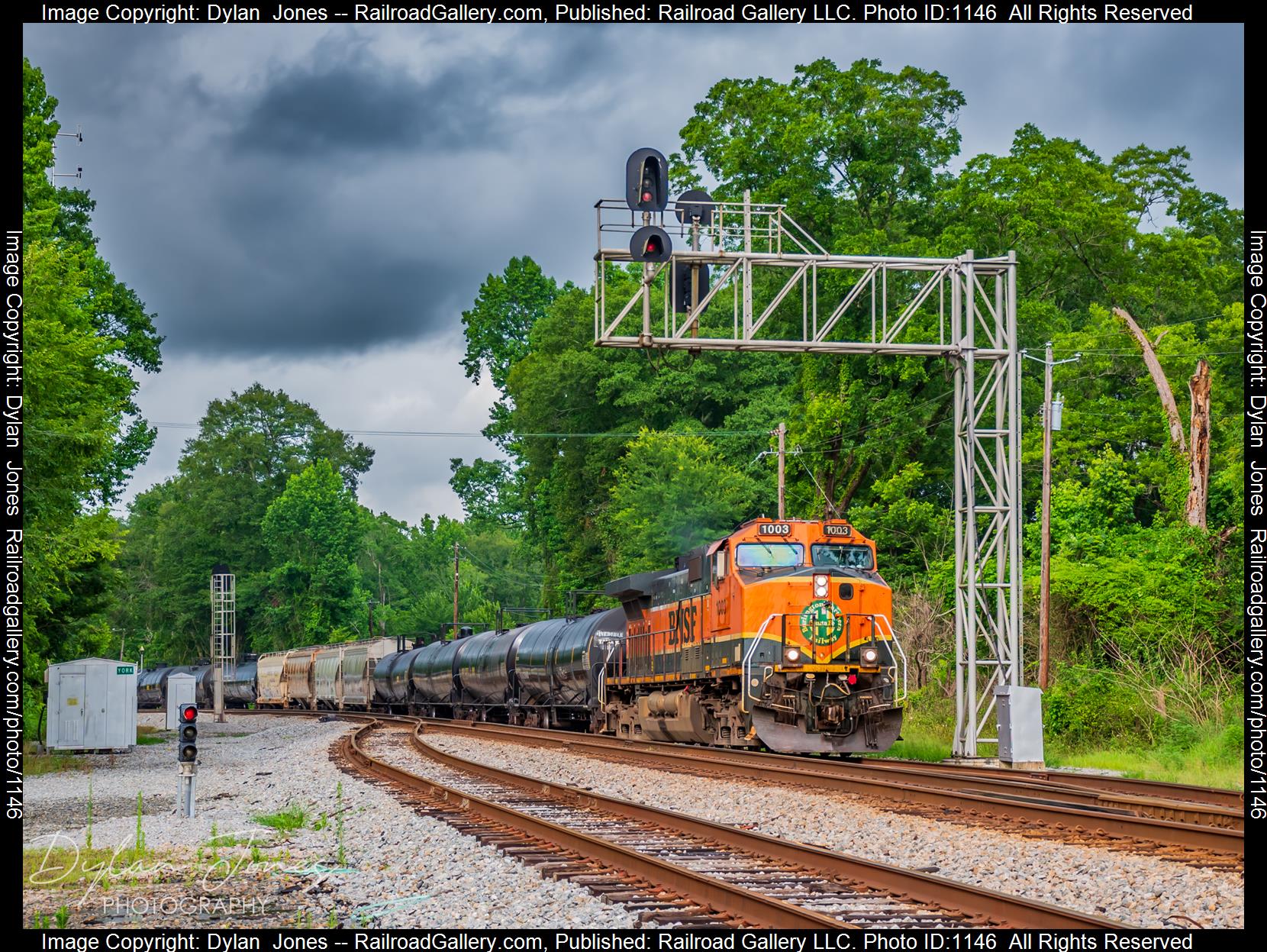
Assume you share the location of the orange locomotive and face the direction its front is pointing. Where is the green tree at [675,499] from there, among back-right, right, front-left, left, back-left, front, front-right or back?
back-left

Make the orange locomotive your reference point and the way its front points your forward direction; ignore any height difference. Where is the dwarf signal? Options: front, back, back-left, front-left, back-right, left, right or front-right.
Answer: right

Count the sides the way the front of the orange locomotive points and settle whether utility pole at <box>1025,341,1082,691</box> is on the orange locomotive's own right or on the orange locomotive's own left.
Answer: on the orange locomotive's own left

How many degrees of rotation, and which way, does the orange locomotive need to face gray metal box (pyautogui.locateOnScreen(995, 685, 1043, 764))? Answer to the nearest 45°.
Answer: approximately 45° to its left

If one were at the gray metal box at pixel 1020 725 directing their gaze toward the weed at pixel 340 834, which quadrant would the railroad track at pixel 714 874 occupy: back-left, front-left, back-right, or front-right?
front-left

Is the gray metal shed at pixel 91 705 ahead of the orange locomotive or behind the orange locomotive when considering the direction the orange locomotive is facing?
behind

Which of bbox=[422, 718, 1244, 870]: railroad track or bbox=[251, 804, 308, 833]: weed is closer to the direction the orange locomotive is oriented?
the railroad track

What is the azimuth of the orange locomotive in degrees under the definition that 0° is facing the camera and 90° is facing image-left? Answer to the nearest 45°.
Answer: approximately 315°

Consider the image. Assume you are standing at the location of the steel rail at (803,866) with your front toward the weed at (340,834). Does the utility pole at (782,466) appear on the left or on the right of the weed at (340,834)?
right

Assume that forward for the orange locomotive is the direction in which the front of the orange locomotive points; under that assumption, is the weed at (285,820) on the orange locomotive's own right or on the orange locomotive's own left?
on the orange locomotive's own right

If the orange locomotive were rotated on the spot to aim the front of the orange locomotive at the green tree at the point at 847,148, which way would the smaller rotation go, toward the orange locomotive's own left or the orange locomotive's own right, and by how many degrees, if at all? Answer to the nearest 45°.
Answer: approximately 135° to the orange locomotive's own left

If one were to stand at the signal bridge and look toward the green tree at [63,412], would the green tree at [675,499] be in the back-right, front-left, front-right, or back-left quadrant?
front-right

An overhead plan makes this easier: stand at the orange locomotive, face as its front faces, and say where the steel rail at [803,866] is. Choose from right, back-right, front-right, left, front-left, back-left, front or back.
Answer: front-right
